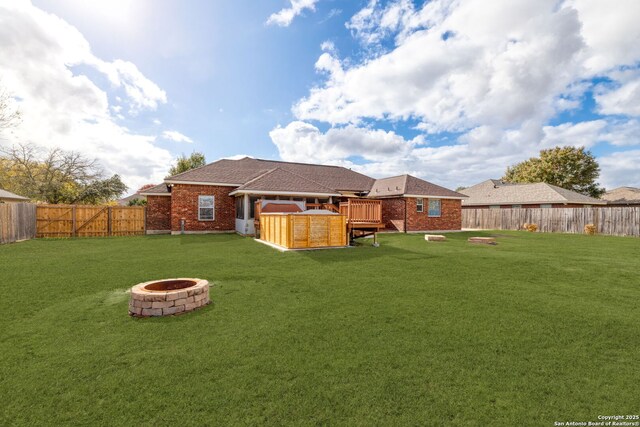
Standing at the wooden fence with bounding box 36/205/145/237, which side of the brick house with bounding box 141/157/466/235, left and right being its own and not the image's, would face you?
left

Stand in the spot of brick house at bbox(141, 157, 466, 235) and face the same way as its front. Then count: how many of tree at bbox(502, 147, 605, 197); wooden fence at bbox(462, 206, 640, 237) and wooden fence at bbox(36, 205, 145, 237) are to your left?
1

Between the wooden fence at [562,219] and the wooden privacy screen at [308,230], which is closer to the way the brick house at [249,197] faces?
the wooden fence

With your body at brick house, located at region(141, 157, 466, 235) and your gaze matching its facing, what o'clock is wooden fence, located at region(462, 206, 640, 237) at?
The wooden fence is roughly at 3 o'clock from the brick house.

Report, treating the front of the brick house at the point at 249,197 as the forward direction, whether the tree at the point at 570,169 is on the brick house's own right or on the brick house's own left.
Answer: on the brick house's own right

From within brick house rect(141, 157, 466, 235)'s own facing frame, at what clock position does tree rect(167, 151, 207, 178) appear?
The tree is roughly at 11 o'clock from the brick house.

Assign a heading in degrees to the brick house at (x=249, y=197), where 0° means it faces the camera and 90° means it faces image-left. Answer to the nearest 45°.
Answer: approximately 180°

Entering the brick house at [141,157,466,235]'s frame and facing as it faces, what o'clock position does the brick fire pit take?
The brick fire pit is roughly at 6 o'clock from the brick house.

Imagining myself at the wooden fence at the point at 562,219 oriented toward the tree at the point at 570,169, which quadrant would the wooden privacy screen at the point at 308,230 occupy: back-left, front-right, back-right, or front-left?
back-left

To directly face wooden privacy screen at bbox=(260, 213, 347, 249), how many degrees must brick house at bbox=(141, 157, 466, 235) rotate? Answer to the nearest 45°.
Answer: approximately 135° to its right

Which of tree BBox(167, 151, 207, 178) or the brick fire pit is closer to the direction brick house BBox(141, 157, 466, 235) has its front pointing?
the tree
